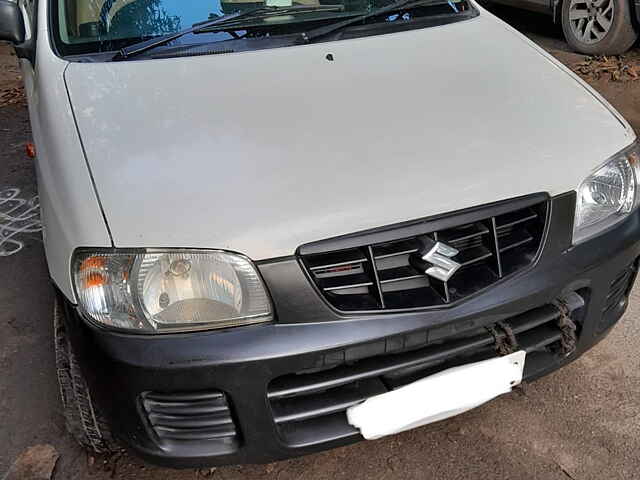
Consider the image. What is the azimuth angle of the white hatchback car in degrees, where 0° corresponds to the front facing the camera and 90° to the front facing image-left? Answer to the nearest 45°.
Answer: approximately 315°

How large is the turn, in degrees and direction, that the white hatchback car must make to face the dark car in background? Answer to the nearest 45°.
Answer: approximately 90° to its left
